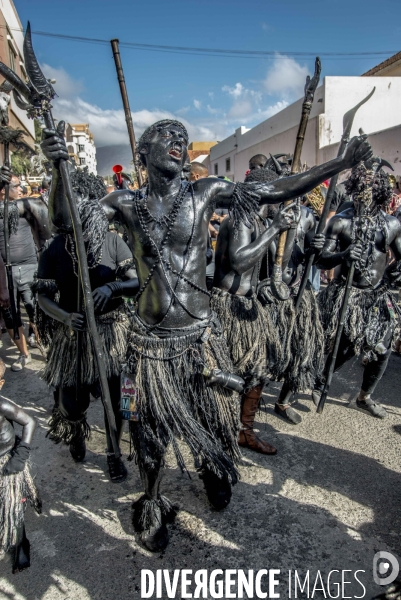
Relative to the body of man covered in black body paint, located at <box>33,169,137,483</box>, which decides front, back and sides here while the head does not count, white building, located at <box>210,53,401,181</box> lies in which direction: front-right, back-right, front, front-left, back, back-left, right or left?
back-left

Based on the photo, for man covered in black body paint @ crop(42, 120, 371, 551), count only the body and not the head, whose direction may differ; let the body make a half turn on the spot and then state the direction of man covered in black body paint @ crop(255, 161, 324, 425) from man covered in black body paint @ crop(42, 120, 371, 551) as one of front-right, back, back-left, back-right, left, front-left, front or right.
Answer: front-right

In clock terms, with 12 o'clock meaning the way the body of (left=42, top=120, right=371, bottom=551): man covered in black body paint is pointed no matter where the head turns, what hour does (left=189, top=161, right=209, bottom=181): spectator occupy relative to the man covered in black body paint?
The spectator is roughly at 6 o'clock from the man covered in black body paint.

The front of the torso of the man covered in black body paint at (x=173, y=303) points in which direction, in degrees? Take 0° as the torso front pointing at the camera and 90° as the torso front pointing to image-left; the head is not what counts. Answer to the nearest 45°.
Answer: approximately 0°

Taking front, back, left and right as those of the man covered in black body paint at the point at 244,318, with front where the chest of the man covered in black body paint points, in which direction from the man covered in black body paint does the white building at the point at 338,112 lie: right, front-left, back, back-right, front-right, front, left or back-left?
back-left

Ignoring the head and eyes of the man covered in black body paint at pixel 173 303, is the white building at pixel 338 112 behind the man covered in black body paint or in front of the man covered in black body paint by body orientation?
behind

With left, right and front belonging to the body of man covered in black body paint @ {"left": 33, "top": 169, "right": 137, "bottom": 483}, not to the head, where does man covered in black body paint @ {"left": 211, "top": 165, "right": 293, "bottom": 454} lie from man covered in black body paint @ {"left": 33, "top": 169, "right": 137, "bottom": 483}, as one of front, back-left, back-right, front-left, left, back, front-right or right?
left

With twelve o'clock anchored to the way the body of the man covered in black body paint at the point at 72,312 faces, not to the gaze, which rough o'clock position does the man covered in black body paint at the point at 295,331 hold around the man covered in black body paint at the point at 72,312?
the man covered in black body paint at the point at 295,331 is roughly at 9 o'clock from the man covered in black body paint at the point at 72,312.

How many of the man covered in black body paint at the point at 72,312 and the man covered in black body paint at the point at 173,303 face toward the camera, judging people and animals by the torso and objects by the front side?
2

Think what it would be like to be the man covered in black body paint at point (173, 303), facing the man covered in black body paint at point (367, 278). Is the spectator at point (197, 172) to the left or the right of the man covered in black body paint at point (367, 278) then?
left

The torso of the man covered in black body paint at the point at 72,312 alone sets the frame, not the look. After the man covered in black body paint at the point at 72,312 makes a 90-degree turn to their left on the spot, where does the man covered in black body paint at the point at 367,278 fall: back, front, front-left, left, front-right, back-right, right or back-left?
front

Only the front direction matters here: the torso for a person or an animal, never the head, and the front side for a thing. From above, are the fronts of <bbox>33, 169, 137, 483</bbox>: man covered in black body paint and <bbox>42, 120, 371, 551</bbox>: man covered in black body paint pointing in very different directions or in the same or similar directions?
same or similar directions

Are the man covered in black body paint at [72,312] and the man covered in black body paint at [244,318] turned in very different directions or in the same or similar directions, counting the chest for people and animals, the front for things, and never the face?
same or similar directions
